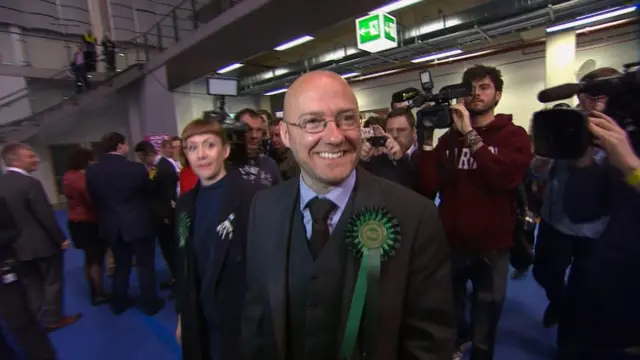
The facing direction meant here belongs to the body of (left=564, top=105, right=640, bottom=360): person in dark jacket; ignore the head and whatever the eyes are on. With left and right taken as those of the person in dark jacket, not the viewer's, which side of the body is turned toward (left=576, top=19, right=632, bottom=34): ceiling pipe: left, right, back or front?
right

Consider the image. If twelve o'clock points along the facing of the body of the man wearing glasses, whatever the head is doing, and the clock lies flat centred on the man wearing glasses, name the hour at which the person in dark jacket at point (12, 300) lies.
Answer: The person in dark jacket is roughly at 4 o'clock from the man wearing glasses.

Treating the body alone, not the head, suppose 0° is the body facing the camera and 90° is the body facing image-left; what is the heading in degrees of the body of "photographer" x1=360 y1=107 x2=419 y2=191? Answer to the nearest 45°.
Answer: approximately 45°

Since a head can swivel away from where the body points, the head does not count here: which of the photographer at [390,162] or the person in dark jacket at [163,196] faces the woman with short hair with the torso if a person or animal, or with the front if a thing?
the photographer

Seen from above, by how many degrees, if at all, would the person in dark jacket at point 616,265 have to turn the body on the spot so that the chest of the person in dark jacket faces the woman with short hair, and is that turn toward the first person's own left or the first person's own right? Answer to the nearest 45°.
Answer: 0° — they already face them

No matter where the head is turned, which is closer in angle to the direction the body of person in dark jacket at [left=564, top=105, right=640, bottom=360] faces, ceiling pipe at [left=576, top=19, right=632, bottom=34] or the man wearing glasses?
the man wearing glasses

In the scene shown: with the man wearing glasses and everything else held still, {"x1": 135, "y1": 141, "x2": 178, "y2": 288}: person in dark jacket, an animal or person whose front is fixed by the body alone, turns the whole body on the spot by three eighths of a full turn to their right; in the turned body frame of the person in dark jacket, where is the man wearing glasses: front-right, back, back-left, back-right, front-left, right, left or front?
back-right

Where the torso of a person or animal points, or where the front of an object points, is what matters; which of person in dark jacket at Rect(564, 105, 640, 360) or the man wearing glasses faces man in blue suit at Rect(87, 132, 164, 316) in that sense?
the person in dark jacket

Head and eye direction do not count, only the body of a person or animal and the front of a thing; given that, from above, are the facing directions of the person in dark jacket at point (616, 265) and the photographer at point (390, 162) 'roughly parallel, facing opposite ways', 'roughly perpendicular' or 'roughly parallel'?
roughly perpendicular

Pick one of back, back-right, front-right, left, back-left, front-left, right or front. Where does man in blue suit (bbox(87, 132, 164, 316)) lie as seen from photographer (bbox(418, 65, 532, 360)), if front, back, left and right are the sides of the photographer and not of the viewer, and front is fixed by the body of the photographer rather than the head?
front-right

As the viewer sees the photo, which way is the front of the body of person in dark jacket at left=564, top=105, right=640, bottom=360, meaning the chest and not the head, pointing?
to the viewer's left
